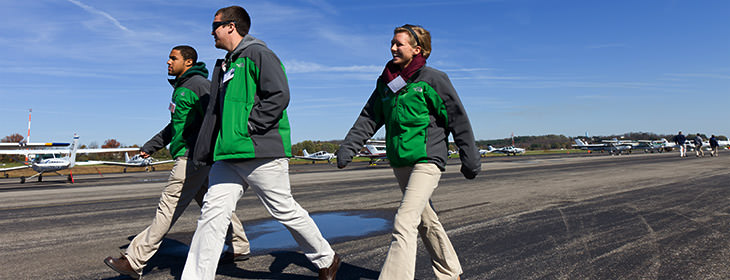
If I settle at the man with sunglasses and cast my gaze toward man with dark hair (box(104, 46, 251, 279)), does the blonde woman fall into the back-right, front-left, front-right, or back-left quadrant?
back-right

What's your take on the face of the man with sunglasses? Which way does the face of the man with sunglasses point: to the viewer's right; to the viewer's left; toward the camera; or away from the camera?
to the viewer's left

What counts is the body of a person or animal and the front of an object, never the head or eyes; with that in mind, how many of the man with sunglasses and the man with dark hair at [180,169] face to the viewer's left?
2

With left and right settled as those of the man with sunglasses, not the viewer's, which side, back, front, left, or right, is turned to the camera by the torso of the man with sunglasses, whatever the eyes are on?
left

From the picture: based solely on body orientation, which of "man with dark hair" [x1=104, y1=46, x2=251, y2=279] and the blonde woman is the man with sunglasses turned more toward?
the man with dark hair

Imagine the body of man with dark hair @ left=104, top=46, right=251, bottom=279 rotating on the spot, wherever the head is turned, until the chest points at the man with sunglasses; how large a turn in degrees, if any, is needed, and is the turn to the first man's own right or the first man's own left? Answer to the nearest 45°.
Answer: approximately 90° to the first man's own left

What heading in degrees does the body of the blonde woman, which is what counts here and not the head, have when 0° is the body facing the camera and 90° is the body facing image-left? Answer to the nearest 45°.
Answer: approximately 45°

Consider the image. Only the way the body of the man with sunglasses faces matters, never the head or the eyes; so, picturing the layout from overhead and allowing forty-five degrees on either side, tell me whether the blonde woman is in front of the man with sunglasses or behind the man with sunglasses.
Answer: behind

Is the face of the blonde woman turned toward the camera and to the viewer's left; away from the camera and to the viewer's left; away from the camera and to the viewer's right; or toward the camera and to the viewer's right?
toward the camera and to the viewer's left

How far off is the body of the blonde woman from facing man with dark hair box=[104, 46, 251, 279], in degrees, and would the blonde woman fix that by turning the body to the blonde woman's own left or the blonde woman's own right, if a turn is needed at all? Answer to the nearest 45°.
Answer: approximately 45° to the blonde woman's own right

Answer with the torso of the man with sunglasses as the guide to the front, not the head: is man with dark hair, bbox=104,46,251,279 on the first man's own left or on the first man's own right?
on the first man's own right

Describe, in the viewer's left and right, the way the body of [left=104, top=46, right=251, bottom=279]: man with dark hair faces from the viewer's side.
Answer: facing to the left of the viewer

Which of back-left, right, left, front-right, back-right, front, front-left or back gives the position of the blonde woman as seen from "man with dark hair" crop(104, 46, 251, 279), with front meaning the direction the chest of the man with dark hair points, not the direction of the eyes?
back-left

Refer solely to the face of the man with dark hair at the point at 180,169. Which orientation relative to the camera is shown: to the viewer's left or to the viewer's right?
to the viewer's left
